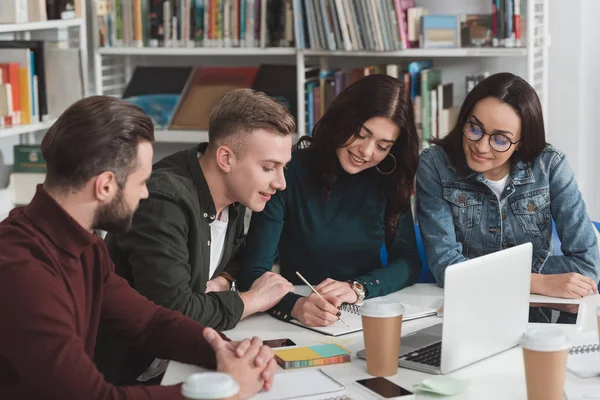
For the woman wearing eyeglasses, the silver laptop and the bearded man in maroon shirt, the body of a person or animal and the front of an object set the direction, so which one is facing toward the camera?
the woman wearing eyeglasses

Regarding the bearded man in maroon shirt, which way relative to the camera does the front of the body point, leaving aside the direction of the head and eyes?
to the viewer's right

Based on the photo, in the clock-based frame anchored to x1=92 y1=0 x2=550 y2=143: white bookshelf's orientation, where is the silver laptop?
The silver laptop is roughly at 12 o'clock from the white bookshelf.

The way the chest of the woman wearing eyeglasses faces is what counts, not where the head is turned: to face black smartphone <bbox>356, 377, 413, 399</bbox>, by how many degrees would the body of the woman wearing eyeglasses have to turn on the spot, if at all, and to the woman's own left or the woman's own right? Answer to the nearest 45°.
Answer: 0° — they already face it

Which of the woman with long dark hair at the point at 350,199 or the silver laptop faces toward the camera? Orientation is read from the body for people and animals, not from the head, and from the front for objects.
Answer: the woman with long dark hair

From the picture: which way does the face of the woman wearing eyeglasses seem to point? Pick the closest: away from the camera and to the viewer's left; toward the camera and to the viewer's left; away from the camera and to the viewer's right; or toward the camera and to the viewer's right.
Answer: toward the camera and to the viewer's left

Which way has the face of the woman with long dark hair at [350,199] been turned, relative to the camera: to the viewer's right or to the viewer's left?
to the viewer's left

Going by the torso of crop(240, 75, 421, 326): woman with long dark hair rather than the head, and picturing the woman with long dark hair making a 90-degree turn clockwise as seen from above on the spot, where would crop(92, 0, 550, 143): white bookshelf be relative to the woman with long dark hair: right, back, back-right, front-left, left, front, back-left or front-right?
right

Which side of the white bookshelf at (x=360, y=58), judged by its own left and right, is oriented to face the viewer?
front

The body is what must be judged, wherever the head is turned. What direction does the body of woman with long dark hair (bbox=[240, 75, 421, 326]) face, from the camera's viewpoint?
toward the camera

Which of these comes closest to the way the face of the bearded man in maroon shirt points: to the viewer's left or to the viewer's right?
to the viewer's right

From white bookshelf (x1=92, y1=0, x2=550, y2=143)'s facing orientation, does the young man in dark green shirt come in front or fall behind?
in front

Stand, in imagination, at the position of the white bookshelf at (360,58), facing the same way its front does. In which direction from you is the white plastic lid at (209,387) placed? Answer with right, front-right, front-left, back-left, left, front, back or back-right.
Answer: front

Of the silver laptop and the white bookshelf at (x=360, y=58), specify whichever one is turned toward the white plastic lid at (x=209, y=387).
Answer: the white bookshelf

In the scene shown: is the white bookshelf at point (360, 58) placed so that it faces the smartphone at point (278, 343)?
yes
